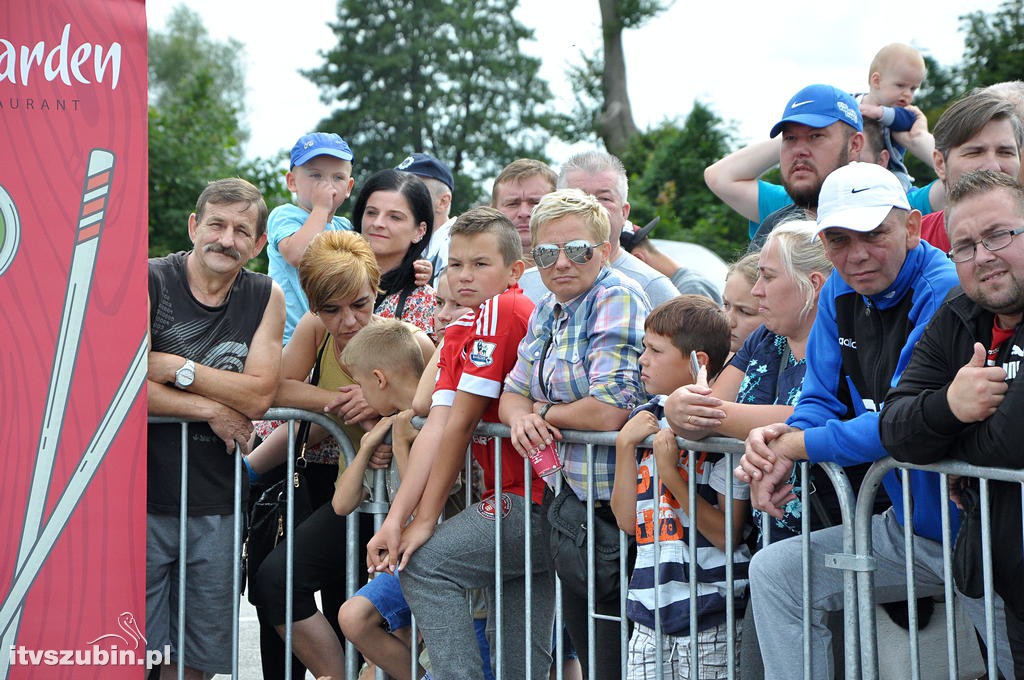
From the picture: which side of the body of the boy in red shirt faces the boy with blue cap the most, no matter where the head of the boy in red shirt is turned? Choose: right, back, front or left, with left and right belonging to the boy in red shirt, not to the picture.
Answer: right

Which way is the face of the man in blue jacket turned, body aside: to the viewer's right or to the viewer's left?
to the viewer's left

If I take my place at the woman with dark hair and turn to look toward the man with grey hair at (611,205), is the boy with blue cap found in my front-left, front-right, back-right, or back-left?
back-left

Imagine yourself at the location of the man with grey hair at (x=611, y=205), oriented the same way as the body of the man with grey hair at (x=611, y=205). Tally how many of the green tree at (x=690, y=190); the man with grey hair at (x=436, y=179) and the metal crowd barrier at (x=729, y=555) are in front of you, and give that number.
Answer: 1

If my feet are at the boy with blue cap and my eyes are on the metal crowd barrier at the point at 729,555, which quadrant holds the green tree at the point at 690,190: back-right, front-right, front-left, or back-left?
back-left

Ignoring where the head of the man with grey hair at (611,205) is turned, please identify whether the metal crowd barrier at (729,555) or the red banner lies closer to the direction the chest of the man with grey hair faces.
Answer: the metal crowd barrier

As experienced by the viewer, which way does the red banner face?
facing the viewer

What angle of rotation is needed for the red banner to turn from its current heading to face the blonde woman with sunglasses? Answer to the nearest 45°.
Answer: approximately 90° to its left

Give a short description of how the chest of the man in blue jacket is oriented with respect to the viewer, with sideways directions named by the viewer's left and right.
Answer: facing the viewer and to the left of the viewer

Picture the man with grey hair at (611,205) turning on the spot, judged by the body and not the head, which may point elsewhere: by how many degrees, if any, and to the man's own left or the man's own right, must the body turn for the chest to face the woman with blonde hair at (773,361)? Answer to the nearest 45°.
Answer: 0° — they already face them

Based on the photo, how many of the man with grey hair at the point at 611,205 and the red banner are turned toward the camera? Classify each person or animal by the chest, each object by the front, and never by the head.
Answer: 2

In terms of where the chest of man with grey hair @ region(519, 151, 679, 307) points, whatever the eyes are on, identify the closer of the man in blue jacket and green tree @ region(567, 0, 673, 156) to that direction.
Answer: the man in blue jacket

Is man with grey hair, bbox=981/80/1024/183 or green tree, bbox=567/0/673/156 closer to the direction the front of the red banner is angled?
the man with grey hair

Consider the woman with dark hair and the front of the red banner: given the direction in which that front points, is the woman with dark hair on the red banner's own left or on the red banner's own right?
on the red banner's own left

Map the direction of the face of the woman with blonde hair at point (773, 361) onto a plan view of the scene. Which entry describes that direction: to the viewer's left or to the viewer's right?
to the viewer's left

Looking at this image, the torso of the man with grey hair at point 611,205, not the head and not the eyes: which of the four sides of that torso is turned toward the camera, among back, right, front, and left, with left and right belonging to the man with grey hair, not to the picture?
front

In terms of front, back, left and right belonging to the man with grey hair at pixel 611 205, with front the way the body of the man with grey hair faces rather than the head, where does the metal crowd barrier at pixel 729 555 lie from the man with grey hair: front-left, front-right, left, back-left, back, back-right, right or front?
front
